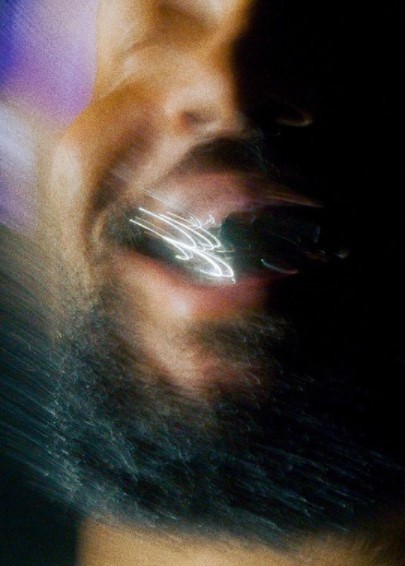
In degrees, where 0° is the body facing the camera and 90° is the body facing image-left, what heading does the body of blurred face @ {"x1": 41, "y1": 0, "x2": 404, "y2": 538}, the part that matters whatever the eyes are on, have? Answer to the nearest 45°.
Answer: approximately 0°
